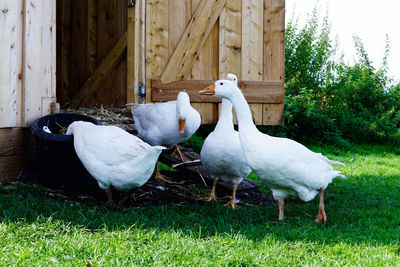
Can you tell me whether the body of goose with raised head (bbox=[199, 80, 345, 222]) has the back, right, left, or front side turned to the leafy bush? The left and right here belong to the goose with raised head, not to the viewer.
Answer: right

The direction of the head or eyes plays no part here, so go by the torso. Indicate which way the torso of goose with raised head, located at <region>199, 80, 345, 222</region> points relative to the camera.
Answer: to the viewer's left

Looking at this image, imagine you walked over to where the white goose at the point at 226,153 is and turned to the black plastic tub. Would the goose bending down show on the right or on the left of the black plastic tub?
left

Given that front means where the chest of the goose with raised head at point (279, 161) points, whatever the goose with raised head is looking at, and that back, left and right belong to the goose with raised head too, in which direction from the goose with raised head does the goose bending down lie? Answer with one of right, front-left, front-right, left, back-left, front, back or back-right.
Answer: front

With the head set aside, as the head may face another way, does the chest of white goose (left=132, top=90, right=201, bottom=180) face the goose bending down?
no

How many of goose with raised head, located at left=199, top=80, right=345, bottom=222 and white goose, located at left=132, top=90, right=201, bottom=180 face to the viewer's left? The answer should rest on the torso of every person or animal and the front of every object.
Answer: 1

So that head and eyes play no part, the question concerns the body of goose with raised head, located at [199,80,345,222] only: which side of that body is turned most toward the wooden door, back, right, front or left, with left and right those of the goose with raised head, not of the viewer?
right

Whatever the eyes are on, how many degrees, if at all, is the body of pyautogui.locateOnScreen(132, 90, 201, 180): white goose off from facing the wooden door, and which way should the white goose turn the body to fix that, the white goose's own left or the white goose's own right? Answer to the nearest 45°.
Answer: approximately 90° to the white goose's own left

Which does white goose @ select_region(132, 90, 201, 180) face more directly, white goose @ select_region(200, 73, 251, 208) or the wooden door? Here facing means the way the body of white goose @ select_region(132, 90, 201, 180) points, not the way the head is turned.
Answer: the white goose

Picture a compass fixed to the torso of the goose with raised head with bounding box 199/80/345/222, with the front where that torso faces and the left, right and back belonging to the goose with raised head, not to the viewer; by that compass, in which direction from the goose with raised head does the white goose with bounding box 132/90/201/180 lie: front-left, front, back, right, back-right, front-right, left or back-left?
front-right

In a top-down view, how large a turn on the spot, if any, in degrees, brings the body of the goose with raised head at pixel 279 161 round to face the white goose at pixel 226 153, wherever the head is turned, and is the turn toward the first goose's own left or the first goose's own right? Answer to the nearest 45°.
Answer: approximately 45° to the first goose's own right

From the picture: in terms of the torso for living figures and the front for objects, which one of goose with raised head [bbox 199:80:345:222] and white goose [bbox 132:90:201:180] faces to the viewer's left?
the goose with raised head

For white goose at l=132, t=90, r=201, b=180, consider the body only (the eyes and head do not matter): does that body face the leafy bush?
no

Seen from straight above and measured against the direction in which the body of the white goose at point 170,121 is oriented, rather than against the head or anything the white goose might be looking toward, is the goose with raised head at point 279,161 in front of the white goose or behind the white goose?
in front

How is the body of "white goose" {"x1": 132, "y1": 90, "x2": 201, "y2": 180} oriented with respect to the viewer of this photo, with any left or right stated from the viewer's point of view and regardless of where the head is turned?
facing the viewer and to the right of the viewer

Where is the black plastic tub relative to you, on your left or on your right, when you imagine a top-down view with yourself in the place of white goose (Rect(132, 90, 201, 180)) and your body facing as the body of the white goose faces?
on your right
